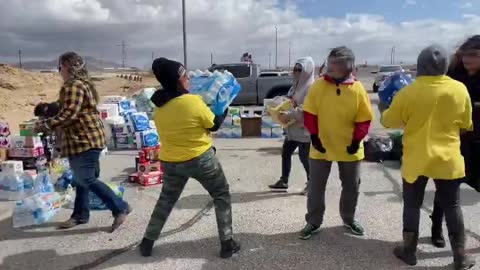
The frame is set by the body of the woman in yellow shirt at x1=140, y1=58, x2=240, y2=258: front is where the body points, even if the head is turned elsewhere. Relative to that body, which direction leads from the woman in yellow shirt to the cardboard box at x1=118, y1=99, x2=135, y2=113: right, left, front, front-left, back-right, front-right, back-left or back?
front-left

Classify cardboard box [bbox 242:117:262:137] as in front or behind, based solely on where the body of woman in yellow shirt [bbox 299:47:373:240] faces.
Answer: behind

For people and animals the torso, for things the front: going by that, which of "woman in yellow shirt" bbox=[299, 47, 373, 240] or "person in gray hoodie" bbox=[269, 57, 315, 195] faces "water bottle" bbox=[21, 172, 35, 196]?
the person in gray hoodie

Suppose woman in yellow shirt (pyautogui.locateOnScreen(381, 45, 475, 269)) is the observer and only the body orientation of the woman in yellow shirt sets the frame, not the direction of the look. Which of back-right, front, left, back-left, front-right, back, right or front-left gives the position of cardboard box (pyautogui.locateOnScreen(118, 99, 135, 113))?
front-left

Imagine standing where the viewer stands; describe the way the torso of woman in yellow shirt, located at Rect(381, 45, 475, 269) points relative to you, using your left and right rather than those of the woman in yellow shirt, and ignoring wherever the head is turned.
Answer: facing away from the viewer

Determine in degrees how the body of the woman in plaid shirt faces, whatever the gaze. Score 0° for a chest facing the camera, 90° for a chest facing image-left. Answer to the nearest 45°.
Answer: approximately 90°

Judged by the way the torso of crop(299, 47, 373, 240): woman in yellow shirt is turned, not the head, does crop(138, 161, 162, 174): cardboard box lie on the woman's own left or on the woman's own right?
on the woman's own right

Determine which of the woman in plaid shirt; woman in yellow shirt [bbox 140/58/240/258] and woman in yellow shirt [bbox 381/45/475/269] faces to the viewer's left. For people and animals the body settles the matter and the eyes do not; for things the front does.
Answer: the woman in plaid shirt

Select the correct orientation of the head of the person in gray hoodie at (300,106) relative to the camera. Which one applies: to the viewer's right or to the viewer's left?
to the viewer's left

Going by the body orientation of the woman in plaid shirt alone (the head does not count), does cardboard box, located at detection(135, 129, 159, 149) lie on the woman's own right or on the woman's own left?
on the woman's own right
